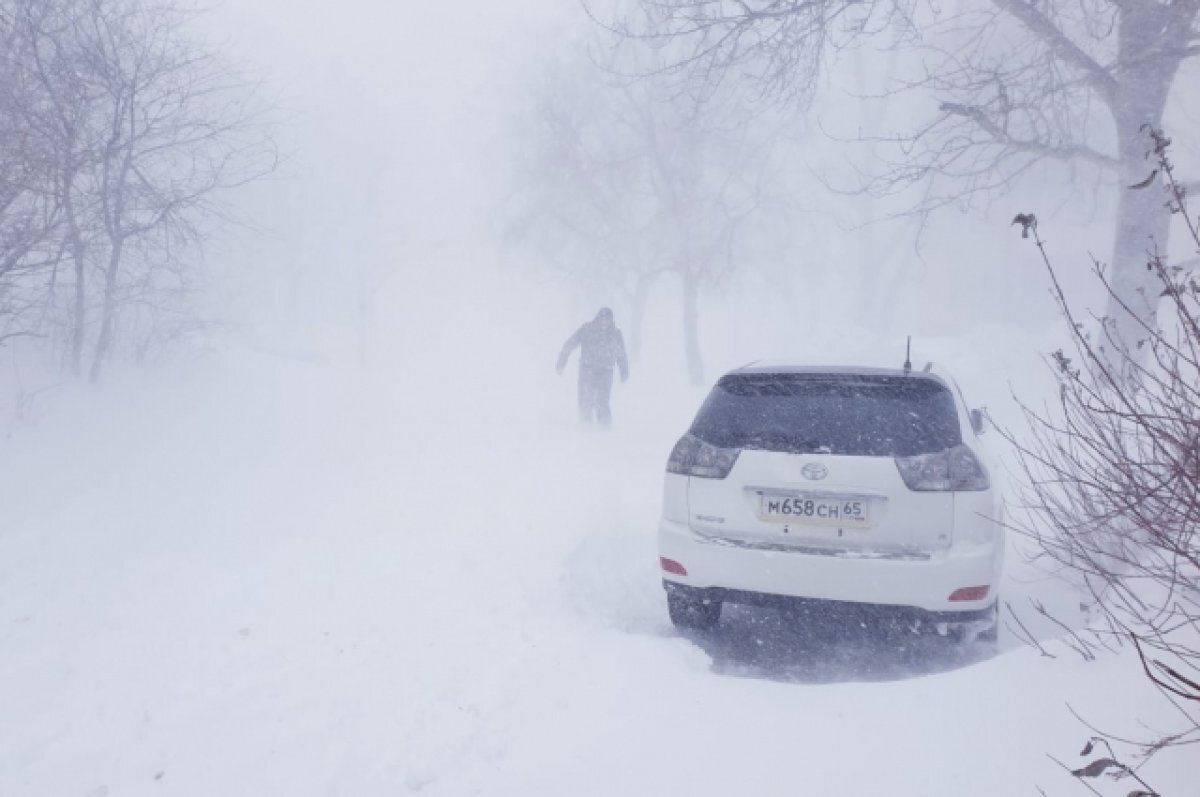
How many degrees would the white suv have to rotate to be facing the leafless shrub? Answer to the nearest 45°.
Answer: approximately 135° to its right

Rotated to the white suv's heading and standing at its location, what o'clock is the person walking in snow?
The person walking in snow is roughly at 11 o'clock from the white suv.

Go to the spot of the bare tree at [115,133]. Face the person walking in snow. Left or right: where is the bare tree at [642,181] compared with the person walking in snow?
left

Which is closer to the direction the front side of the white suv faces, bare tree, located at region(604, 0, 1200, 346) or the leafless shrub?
the bare tree

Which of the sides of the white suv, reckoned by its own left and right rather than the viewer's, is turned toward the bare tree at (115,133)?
left

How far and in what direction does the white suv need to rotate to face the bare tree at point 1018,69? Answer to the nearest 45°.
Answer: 0° — it already faces it

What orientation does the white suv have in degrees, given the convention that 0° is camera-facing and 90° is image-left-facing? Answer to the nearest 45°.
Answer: approximately 180°

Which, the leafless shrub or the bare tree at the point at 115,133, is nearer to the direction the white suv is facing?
the bare tree

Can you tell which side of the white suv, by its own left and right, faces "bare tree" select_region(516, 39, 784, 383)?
front

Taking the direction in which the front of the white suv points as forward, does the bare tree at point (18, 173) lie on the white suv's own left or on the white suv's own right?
on the white suv's own left
